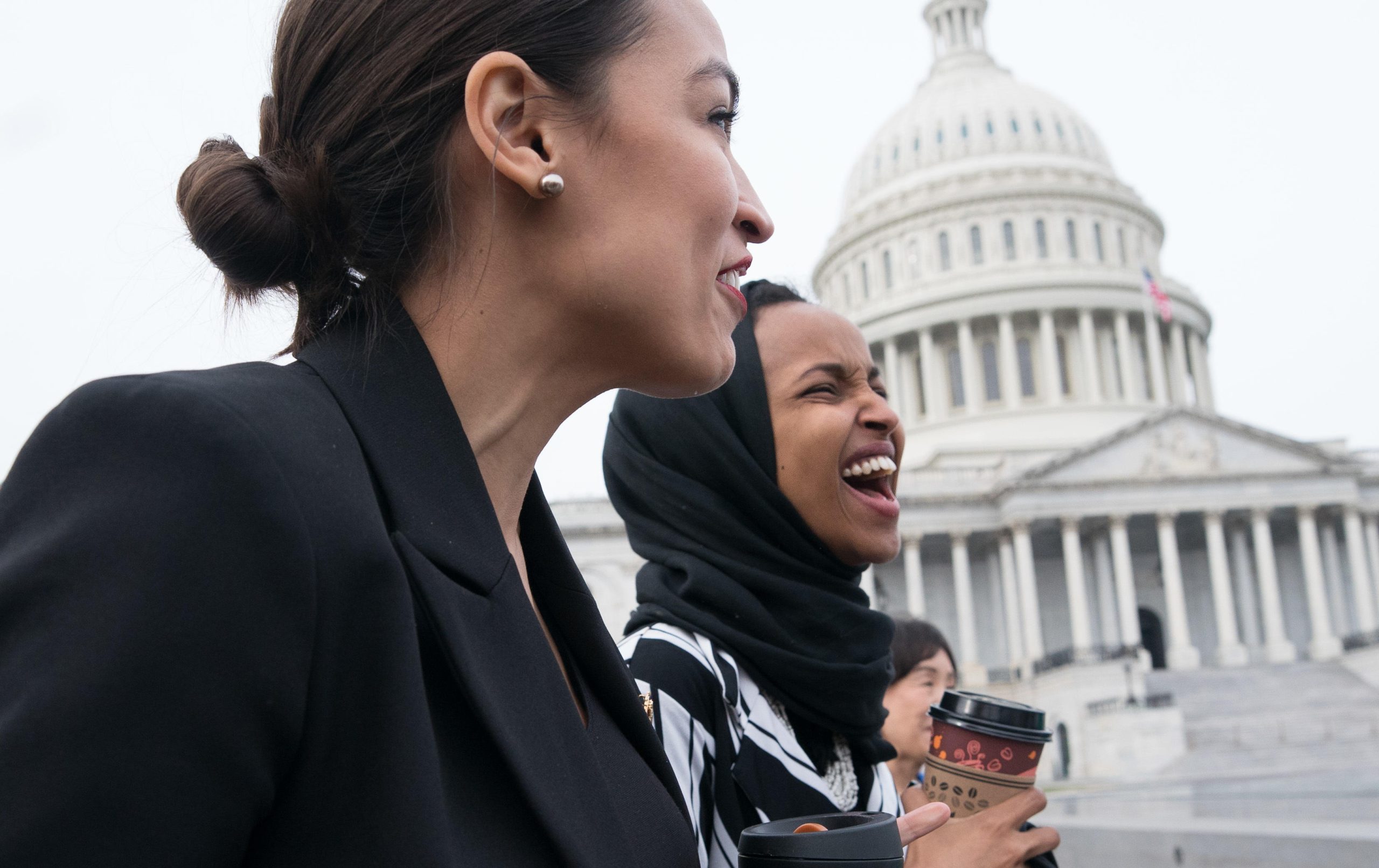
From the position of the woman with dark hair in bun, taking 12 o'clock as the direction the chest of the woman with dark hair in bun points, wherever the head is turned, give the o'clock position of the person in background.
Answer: The person in background is roughly at 10 o'clock from the woman with dark hair in bun.

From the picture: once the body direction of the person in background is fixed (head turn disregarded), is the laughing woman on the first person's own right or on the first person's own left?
on the first person's own right

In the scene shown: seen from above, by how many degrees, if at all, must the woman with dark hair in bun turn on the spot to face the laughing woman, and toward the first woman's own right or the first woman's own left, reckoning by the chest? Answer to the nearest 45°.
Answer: approximately 45° to the first woman's own left

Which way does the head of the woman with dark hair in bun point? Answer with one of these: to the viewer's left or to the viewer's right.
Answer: to the viewer's right

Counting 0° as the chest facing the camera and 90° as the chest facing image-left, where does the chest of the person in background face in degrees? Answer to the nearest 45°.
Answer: approximately 315°

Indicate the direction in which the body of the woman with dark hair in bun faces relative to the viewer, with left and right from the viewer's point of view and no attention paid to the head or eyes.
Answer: facing to the right of the viewer
